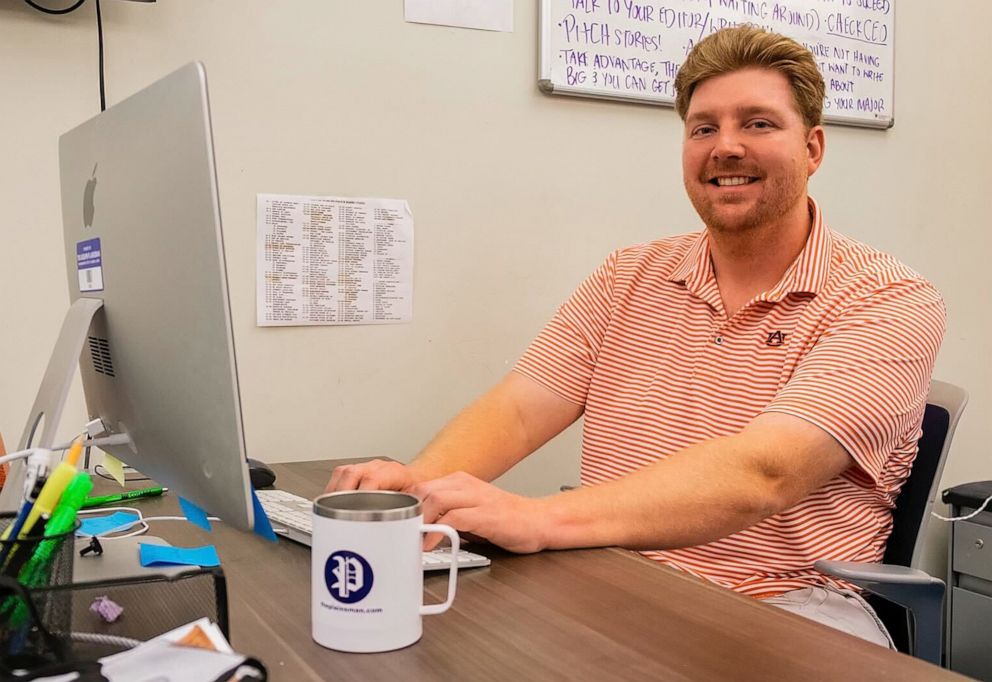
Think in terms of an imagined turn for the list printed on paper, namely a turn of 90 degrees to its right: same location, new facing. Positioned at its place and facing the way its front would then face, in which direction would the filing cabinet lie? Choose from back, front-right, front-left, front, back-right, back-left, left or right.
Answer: back

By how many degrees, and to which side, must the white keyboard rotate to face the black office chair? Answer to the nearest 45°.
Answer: approximately 45° to its right

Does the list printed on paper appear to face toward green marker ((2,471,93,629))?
yes

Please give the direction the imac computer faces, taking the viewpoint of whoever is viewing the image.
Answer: facing away from the viewer and to the right of the viewer

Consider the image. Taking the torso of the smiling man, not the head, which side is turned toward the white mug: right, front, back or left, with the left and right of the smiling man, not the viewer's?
front

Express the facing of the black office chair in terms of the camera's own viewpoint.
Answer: facing to the left of the viewer

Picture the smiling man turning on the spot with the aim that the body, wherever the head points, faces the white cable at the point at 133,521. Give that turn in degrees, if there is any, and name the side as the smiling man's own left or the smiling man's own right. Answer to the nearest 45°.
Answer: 0° — they already face it
